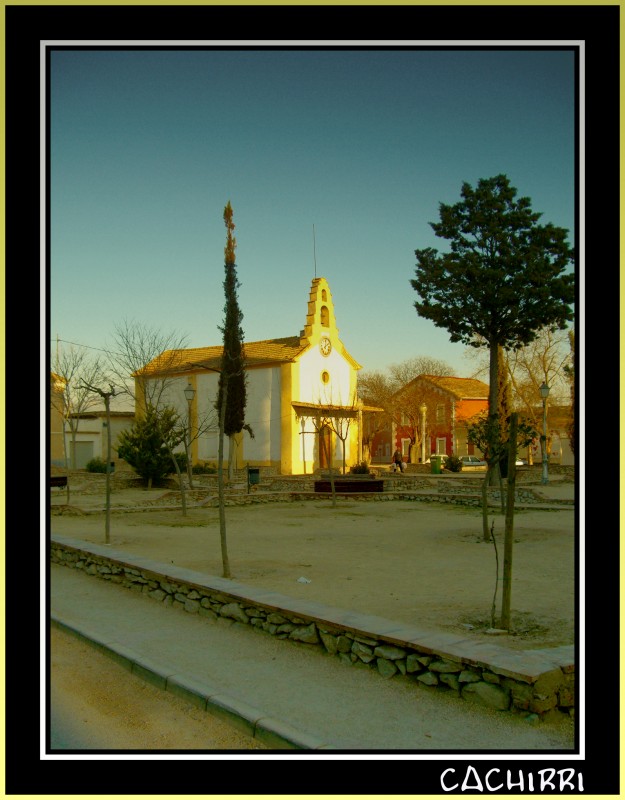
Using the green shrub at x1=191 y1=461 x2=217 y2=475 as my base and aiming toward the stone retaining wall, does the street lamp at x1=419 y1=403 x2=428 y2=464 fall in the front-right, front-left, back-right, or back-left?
back-left

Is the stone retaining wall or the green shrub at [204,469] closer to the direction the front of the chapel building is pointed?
the stone retaining wall

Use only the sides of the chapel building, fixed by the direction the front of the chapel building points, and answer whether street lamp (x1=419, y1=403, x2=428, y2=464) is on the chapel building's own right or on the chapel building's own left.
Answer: on the chapel building's own left

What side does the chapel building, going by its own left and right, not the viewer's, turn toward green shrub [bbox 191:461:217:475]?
right

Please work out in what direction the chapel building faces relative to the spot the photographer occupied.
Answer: facing the viewer and to the right of the viewer

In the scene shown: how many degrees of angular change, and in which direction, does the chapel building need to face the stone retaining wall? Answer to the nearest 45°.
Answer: approximately 45° to its right

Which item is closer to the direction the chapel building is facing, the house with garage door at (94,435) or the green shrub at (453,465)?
the green shrub

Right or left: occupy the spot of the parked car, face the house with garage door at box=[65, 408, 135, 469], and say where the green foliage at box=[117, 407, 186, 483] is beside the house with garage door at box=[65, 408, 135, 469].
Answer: left

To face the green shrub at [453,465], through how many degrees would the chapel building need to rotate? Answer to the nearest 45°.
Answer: approximately 45° to its left
